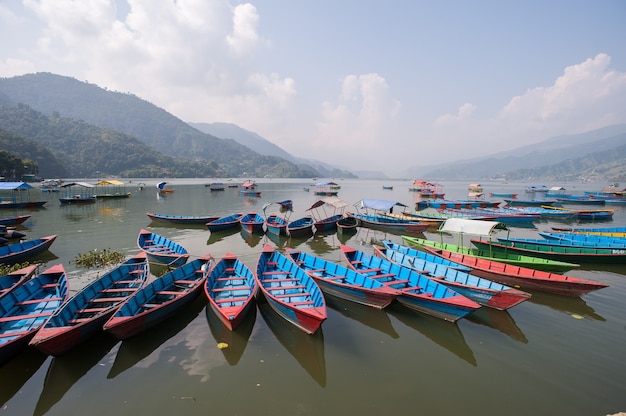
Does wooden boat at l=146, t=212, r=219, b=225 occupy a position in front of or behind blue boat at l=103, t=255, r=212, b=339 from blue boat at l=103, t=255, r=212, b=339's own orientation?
behind

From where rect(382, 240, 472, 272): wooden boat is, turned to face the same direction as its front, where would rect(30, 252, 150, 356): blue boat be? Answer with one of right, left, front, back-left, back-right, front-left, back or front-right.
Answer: right

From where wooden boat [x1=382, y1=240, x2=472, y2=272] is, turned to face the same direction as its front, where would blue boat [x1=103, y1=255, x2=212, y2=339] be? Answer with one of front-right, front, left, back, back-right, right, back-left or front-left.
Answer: right

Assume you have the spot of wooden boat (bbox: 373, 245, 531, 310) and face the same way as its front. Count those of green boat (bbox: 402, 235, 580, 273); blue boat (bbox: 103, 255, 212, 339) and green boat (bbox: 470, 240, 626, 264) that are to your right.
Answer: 1

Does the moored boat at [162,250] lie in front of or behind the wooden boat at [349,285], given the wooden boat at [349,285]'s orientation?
behind

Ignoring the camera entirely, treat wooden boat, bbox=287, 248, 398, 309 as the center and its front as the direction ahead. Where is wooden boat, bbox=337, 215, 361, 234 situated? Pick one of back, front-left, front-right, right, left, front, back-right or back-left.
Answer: back-left

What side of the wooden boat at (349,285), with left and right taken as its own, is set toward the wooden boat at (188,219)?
back

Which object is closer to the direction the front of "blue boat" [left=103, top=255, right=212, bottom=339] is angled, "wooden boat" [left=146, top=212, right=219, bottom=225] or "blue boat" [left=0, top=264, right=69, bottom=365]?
the blue boat

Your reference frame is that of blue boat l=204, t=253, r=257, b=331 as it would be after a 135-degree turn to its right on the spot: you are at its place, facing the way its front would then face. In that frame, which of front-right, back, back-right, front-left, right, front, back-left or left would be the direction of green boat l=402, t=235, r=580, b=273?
back-right

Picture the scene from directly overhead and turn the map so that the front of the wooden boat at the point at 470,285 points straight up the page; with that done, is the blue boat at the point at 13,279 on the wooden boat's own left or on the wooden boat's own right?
on the wooden boat's own right

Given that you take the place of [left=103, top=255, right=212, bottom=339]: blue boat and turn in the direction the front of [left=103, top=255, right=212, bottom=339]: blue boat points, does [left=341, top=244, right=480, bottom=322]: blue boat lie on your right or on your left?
on your left
